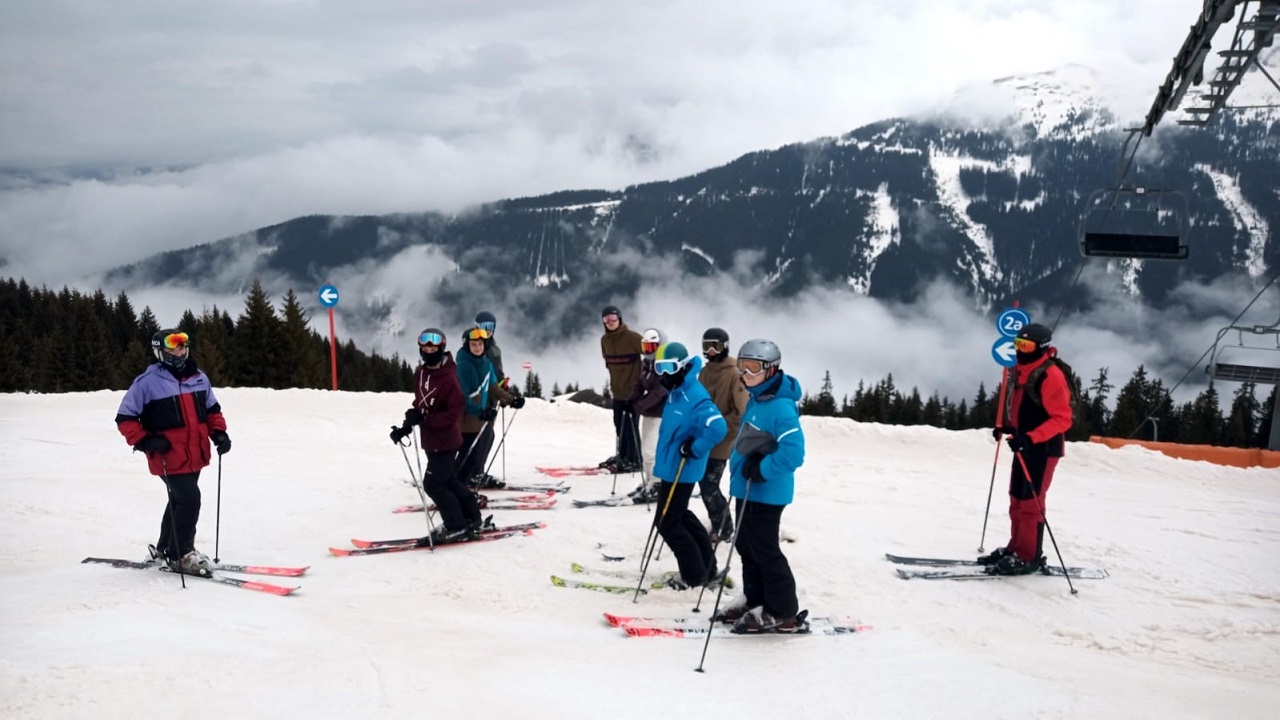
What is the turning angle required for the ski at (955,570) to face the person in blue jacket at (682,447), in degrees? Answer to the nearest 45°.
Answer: approximately 45° to its left

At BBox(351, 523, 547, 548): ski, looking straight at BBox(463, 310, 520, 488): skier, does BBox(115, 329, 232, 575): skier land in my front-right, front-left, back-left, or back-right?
back-left

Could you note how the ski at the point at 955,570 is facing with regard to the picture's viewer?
facing to the left of the viewer

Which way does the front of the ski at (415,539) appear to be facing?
to the viewer's left

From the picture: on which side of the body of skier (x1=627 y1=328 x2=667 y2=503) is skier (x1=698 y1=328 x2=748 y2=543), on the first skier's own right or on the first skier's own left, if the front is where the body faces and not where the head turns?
on the first skier's own left

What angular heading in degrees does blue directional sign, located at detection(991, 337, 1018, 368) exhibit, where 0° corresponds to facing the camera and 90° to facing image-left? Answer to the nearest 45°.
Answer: approximately 0°

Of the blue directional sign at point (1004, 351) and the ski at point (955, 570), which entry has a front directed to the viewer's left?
the ski

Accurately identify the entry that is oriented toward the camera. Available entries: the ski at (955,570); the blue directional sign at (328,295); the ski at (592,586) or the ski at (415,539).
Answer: the blue directional sign

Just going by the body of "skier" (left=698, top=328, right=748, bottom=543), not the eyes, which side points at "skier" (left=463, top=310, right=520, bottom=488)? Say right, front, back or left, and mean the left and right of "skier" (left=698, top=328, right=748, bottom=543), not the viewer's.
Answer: right
